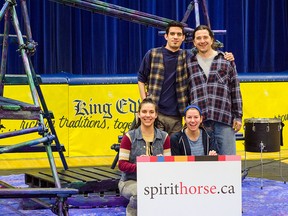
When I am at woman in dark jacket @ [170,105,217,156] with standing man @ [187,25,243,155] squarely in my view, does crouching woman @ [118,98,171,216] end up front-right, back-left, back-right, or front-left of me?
back-left

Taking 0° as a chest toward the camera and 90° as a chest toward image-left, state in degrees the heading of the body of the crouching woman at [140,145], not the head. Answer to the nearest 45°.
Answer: approximately 0°

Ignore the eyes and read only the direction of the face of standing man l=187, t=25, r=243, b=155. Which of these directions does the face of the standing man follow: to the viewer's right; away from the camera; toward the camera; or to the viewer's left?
toward the camera

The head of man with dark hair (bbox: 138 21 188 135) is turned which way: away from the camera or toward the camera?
toward the camera

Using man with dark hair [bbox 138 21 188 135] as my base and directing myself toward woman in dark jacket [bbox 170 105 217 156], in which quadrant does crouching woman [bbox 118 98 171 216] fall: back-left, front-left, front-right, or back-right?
front-right

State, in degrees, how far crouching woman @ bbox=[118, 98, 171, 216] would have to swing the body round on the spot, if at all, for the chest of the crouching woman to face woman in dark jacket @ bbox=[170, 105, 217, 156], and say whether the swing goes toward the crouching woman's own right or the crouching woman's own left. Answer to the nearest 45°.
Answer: approximately 90° to the crouching woman's own left

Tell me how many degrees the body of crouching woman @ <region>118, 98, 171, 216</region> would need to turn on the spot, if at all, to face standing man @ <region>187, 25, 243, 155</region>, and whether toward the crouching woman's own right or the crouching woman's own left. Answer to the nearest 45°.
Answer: approximately 135° to the crouching woman's own left

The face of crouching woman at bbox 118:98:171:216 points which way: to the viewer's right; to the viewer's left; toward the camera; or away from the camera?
toward the camera

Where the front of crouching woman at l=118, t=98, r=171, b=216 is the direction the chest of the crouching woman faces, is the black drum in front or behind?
behind

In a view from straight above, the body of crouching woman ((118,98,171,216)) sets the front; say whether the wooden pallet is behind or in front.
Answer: behind

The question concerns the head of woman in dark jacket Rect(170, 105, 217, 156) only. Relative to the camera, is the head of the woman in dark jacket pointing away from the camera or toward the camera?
toward the camera
